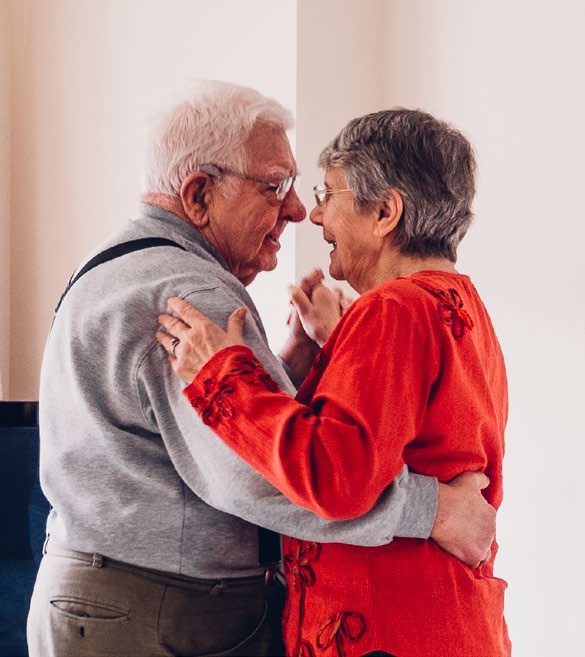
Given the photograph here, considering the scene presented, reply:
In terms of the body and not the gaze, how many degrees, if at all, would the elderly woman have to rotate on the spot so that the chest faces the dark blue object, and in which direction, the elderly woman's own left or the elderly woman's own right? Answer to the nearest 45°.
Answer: approximately 45° to the elderly woman's own right

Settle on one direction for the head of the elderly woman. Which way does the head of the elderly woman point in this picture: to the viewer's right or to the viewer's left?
to the viewer's left

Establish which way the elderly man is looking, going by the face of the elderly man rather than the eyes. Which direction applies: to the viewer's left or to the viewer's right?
to the viewer's right

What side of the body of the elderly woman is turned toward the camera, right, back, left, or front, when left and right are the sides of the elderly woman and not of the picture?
left
